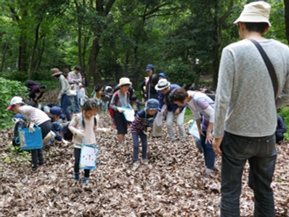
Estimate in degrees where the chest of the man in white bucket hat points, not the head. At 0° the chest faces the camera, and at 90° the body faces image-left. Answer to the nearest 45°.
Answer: approximately 180°

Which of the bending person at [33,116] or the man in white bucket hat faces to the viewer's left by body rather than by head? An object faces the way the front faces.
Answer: the bending person

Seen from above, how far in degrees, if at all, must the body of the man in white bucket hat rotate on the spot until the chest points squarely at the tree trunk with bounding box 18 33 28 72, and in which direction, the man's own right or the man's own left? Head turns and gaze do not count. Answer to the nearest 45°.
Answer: approximately 45° to the man's own left

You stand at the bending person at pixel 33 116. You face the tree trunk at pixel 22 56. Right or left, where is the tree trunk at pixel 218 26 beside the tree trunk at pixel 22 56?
right

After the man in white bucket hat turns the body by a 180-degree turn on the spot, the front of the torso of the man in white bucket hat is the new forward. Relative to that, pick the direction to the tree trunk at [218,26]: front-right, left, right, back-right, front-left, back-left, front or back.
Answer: back

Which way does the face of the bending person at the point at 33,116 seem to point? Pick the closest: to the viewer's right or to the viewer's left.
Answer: to the viewer's left

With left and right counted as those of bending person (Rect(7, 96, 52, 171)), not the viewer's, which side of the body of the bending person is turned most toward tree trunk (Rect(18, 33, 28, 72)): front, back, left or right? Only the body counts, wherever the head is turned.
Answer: right

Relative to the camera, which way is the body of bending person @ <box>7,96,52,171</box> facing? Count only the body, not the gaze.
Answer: to the viewer's left
